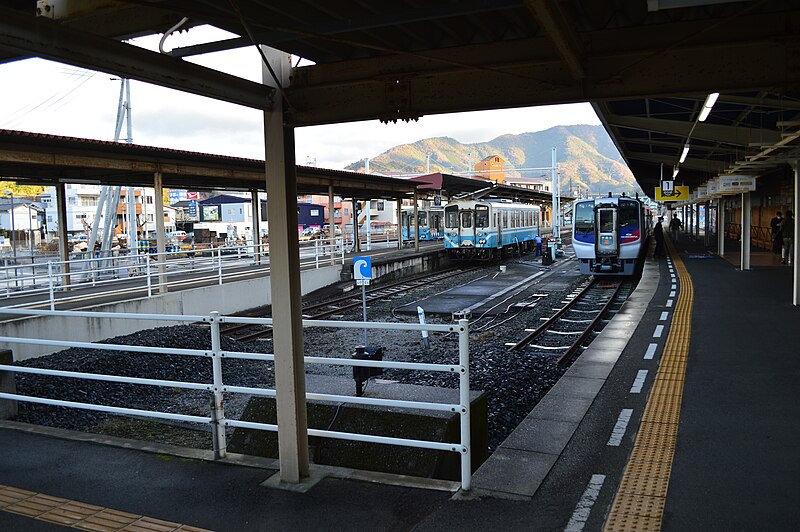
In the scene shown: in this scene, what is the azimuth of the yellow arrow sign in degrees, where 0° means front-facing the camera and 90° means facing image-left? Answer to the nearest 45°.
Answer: approximately 0°

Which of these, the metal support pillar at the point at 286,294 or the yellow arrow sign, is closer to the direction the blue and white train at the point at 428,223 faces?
the metal support pillar

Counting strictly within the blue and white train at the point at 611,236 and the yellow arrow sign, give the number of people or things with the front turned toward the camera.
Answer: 2

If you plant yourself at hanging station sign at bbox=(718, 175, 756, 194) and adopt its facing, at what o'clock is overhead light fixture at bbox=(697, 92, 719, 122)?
The overhead light fixture is roughly at 12 o'clock from the hanging station sign.

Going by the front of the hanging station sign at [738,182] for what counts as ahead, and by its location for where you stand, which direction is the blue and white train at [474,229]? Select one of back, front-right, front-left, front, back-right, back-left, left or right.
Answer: back-right

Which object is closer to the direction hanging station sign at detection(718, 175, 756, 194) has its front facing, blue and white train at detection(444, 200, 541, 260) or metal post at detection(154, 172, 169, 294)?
the metal post

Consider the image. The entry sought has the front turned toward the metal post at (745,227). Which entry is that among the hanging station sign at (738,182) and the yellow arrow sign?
the yellow arrow sign

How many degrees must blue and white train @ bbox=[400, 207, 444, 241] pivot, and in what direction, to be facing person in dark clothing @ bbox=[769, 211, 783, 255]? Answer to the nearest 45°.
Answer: approximately 90° to its left

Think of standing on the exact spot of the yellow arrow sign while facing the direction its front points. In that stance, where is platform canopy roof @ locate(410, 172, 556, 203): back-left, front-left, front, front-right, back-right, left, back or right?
right

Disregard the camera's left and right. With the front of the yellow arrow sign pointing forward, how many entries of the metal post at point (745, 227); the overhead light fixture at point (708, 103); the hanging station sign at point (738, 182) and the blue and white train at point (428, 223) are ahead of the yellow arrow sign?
3

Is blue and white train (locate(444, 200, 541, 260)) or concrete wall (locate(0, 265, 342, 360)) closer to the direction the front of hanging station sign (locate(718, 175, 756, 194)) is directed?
the concrete wall
